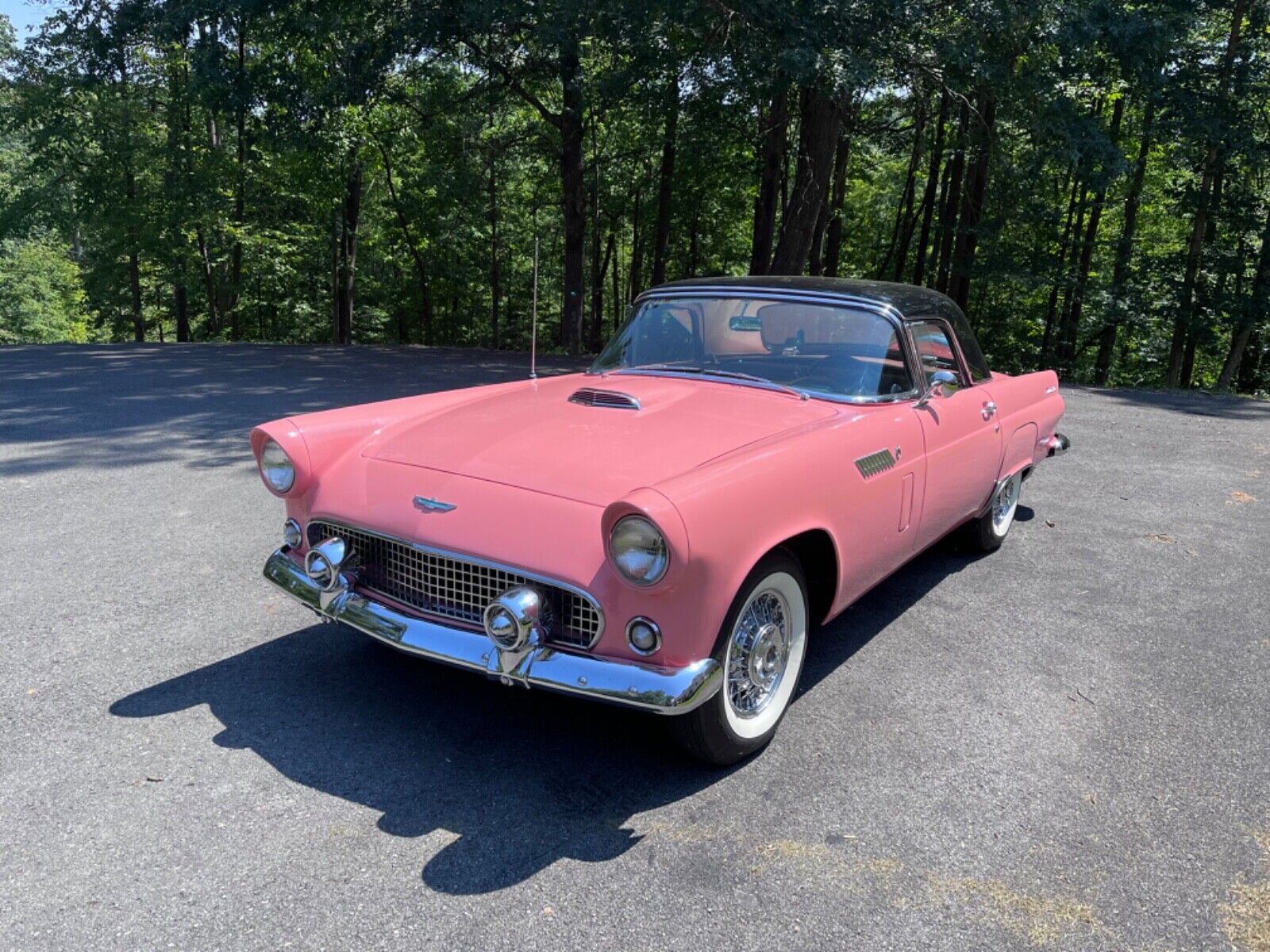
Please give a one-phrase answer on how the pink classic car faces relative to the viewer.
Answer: facing the viewer and to the left of the viewer

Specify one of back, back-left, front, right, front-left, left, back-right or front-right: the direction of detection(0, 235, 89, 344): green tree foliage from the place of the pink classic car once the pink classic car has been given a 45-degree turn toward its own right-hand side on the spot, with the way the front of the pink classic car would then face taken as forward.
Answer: front-right
